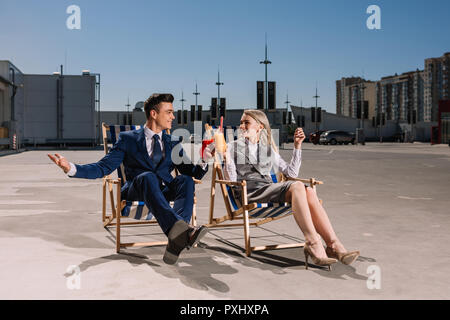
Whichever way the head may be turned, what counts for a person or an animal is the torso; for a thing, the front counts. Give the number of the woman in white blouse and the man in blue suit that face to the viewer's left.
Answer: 0

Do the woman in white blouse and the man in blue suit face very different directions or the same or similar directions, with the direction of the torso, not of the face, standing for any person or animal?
same or similar directions

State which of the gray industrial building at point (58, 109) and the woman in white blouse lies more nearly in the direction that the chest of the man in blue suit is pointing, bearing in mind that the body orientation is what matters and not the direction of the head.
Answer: the woman in white blouse

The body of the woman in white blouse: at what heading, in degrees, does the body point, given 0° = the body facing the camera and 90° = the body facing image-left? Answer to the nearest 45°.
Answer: approximately 315°

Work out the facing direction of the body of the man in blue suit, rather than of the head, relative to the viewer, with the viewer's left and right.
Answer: facing the viewer and to the right of the viewer

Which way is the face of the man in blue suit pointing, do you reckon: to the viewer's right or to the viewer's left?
to the viewer's right

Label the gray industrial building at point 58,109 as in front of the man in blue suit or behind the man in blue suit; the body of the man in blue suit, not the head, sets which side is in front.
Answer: behind
